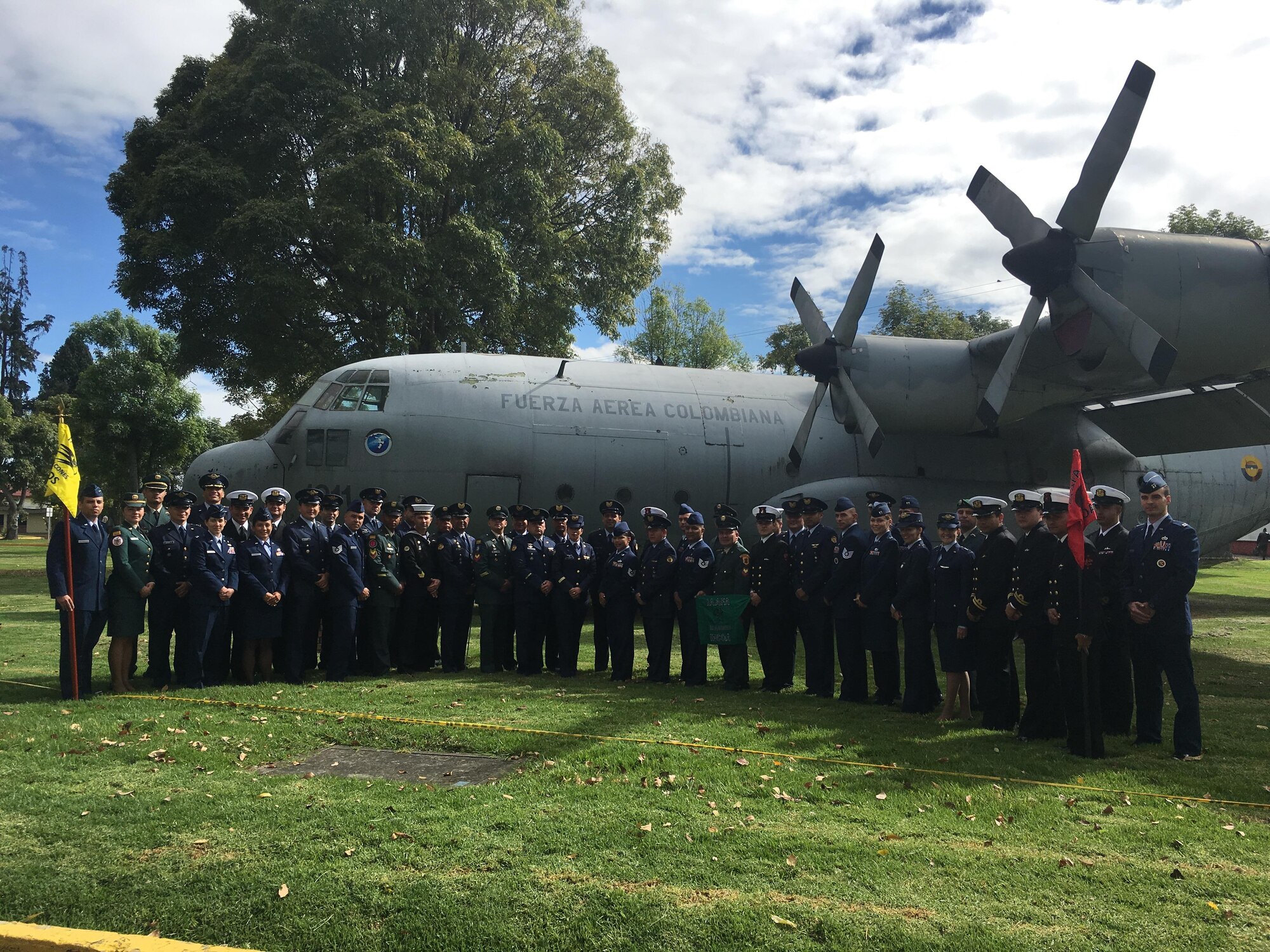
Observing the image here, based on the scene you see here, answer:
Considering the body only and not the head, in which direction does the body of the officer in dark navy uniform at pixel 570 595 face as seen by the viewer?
toward the camera

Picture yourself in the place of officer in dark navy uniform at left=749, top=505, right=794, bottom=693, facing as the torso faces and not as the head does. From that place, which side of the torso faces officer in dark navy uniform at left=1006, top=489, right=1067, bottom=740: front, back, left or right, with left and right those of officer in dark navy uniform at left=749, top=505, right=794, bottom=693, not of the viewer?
left

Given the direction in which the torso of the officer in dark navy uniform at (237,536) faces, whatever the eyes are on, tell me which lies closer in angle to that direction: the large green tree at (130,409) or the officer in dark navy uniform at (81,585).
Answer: the officer in dark navy uniform

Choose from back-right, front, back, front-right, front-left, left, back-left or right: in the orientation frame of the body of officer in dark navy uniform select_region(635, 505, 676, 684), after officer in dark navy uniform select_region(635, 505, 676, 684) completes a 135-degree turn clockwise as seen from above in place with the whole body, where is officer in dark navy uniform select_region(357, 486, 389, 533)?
left

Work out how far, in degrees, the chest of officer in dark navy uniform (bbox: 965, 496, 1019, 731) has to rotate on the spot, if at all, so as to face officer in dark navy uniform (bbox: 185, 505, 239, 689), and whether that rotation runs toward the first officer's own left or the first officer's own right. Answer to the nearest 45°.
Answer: approximately 45° to the first officer's own right

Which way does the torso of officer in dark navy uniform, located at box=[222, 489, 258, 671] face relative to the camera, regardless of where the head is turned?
toward the camera

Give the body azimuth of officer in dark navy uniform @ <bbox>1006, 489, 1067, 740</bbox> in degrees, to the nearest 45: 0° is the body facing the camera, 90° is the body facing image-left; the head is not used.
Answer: approximately 45°

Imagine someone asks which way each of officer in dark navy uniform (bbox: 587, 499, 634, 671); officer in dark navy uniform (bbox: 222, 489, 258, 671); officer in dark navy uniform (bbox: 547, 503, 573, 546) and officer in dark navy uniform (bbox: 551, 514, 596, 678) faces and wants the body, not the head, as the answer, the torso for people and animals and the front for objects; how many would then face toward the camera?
4

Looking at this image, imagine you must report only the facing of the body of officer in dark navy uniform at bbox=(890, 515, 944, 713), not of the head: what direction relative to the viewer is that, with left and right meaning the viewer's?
facing the viewer and to the left of the viewer

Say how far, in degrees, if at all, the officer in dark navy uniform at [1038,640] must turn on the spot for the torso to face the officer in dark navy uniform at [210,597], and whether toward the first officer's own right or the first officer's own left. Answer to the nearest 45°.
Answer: approximately 45° to the first officer's own right

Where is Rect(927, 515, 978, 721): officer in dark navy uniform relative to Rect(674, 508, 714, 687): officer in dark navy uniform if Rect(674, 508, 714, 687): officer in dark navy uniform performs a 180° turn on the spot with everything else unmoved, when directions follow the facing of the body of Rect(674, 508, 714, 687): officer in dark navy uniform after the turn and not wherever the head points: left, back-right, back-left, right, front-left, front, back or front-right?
right

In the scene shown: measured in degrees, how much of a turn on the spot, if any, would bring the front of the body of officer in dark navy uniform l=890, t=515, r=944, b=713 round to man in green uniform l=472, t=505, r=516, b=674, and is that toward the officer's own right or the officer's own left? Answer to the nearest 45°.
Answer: approximately 45° to the officer's own right
